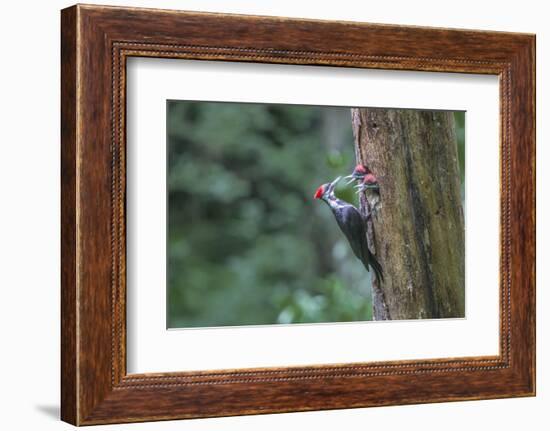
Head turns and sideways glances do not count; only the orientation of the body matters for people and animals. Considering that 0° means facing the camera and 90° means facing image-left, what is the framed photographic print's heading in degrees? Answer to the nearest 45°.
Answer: approximately 315°
